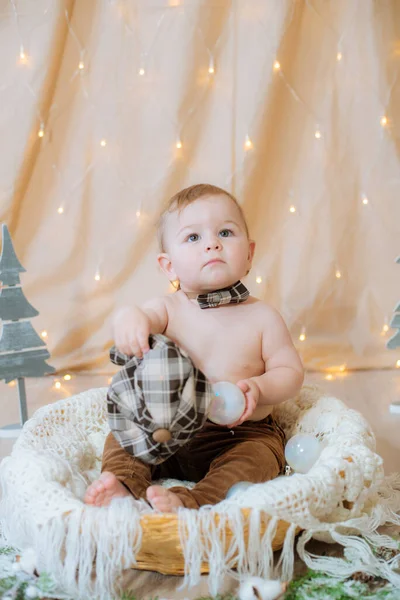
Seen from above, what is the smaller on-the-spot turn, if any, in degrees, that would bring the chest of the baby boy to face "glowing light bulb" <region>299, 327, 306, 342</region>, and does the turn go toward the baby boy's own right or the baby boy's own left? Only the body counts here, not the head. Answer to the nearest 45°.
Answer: approximately 135° to the baby boy's own right

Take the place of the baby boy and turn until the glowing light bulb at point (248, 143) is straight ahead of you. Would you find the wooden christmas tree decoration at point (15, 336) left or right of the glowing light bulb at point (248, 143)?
left

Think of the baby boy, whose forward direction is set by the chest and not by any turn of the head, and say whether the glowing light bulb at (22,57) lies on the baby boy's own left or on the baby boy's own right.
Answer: on the baby boy's own right

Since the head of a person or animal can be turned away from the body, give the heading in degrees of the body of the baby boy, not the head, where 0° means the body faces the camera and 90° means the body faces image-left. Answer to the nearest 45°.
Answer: approximately 45°

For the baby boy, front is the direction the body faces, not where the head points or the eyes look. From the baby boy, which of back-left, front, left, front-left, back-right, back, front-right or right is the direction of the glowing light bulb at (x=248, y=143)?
back-right

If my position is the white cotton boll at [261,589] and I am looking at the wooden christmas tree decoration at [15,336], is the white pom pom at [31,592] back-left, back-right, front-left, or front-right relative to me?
front-left

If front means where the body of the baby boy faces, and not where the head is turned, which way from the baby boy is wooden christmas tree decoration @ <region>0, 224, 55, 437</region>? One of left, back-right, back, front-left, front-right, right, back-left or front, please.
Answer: right

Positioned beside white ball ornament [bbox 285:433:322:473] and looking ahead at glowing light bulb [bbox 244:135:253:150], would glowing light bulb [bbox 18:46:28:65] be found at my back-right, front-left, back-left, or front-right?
front-left
